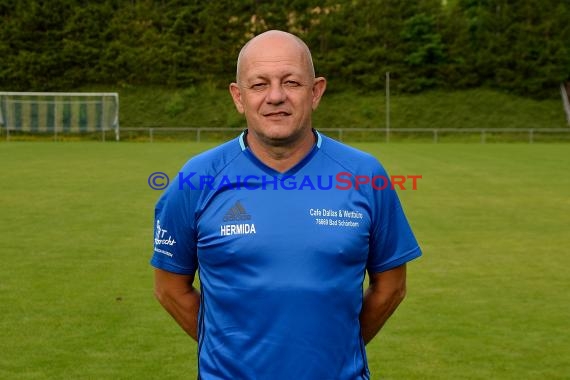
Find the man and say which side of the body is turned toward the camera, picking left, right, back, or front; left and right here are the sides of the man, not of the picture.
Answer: front

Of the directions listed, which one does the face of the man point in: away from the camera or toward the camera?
toward the camera
